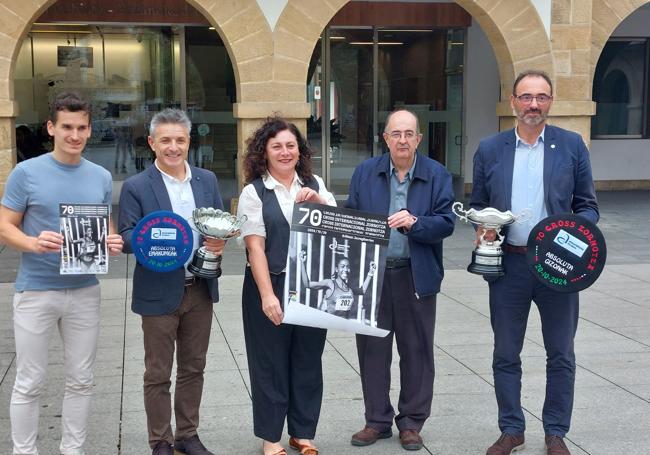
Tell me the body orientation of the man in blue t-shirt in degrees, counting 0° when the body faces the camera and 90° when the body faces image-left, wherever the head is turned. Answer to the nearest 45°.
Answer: approximately 315°

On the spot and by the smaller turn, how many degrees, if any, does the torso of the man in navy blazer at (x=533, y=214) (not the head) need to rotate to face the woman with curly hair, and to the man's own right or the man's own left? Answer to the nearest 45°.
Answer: approximately 90° to the man's own right

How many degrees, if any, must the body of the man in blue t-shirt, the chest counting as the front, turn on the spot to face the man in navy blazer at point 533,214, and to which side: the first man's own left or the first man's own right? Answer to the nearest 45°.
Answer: approximately 45° to the first man's own left

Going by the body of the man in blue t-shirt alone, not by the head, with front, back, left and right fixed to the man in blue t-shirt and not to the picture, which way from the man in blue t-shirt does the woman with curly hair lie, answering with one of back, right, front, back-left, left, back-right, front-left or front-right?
front-left

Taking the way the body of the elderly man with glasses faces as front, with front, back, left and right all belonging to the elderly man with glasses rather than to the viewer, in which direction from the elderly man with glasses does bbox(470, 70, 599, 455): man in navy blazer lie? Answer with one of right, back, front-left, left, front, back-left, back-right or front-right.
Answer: left

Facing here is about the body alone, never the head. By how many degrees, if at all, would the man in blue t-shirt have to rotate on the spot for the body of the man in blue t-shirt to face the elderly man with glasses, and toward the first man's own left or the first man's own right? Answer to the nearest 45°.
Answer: approximately 45° to the first man's own left

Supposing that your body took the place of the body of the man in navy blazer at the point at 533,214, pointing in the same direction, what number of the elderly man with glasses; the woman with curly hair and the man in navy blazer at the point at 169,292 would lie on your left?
0

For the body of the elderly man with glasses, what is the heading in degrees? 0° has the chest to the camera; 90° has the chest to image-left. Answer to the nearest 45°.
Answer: approximately 0°

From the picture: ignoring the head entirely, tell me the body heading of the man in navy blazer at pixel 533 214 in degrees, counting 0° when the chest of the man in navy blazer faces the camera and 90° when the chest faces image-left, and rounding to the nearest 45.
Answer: approximately 0°

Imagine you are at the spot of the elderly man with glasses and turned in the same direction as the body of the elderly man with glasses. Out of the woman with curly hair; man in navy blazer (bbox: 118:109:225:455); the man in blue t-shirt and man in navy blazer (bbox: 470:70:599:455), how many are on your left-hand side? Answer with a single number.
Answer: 1

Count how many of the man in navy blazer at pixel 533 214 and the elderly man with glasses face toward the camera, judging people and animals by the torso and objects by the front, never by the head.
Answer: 2

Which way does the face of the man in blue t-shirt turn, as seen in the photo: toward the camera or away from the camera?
toward the camera

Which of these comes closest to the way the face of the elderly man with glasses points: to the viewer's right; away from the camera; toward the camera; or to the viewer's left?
toward the camera

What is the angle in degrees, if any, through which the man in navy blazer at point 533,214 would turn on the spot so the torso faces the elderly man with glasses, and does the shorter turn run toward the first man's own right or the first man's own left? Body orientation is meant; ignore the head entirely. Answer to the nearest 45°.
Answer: approximately 90° to the first man's own right

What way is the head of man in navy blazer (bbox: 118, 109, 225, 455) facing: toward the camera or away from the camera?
toward the camera

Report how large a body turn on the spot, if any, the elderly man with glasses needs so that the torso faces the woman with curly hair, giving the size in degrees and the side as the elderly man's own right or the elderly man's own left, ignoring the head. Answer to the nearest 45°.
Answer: approximately 45° to the elderly man's own right

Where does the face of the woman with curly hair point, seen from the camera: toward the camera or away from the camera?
toward the camera
